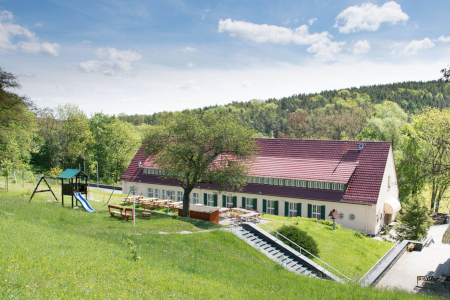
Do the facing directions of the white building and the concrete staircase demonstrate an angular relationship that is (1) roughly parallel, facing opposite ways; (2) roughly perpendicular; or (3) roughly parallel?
roughly perpendicular

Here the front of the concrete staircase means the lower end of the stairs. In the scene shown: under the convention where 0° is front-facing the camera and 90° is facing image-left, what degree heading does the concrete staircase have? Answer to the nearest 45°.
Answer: approximately 315°

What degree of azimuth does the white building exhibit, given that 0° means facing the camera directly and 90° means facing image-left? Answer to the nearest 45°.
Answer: approximately 45°

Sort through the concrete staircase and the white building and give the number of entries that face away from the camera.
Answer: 0

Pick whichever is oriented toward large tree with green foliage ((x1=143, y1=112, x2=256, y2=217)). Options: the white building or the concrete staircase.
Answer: the white building

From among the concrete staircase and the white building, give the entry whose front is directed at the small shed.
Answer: the white building

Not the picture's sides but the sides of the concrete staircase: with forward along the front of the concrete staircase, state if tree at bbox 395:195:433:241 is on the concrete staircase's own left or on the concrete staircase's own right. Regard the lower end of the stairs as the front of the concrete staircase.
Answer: on the concrete staircase's own left

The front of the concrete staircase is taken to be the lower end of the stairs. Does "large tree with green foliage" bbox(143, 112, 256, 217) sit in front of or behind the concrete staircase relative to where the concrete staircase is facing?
behind

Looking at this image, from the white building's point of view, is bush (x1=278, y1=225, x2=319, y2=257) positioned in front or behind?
in front

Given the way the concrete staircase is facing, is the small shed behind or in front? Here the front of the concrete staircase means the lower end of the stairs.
behind

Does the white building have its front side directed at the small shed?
yes

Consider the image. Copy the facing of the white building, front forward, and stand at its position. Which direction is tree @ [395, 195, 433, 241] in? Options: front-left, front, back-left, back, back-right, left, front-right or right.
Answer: left
